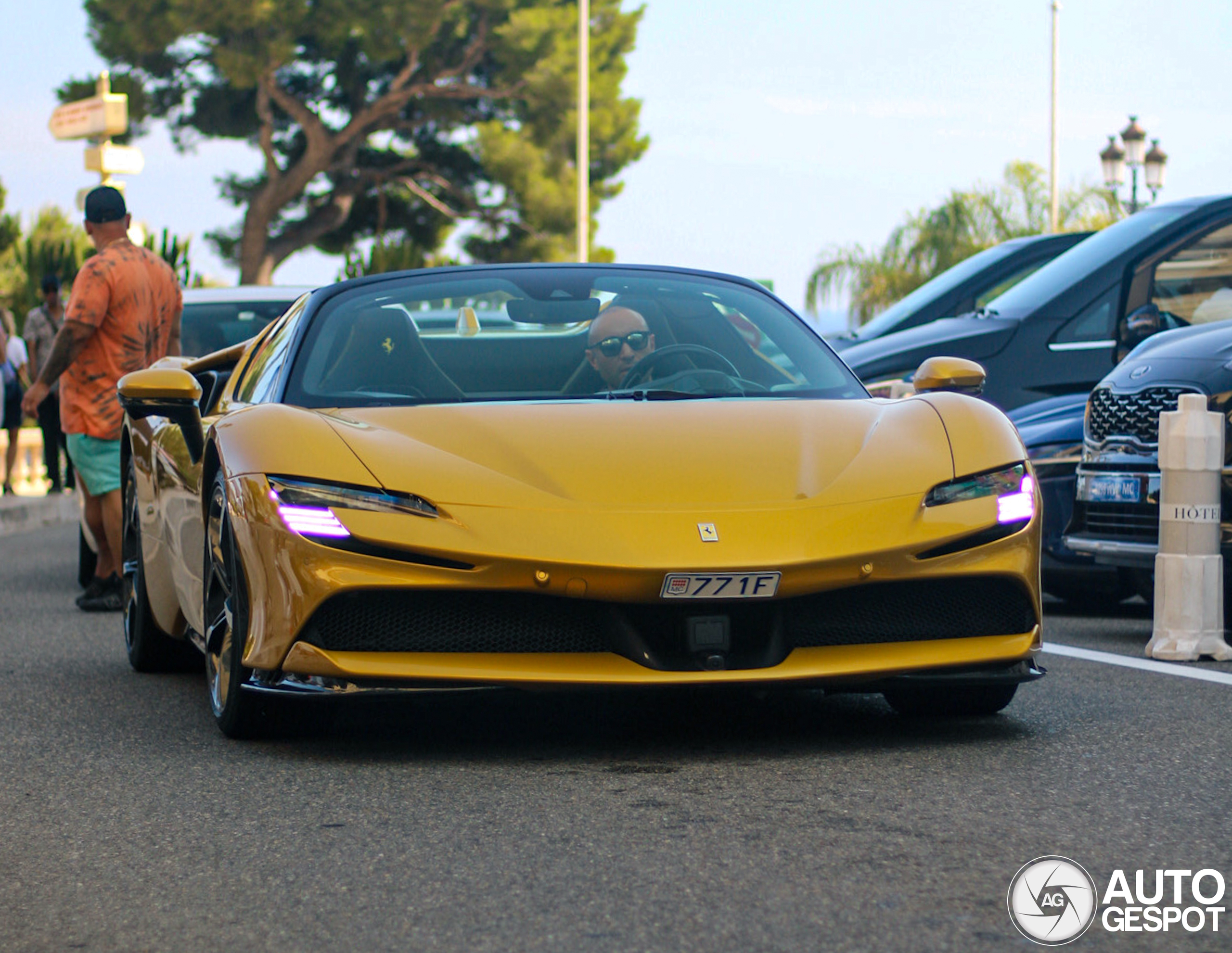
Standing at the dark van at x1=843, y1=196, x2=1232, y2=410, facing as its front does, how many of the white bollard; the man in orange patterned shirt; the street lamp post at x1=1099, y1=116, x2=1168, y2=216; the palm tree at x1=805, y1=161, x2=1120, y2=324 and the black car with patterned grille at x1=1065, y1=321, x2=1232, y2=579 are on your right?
2

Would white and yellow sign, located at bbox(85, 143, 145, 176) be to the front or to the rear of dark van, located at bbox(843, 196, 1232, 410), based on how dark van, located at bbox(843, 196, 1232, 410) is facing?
to the front

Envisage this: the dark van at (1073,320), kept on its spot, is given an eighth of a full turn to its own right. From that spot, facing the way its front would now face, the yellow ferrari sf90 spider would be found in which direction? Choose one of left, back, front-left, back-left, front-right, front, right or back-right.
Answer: back-left

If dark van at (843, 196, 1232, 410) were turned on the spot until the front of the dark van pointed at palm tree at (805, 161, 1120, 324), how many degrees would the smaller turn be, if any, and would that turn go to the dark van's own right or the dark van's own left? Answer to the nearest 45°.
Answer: approximately 90° to the dark van's own right

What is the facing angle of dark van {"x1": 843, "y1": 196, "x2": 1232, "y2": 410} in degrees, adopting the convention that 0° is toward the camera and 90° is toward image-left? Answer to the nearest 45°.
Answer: approximately 90°

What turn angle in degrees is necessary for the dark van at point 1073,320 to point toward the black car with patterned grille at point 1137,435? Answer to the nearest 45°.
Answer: approximately 90° to its left
